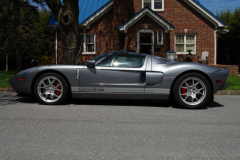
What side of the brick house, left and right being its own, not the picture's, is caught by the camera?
front

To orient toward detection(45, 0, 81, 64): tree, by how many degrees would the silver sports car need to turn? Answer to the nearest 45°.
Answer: approximately 45° to its right

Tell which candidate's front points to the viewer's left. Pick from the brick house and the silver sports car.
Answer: the silver sports car

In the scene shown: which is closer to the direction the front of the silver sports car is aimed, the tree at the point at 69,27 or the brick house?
the tree

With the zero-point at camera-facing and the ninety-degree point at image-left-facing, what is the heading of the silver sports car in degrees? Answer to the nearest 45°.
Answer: approximately 90°

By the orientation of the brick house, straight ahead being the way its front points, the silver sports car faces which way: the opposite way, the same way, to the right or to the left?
to the right

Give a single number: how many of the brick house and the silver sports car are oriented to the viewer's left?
1

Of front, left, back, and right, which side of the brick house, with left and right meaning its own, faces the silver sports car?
front

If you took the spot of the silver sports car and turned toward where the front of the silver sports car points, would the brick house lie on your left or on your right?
on your right
